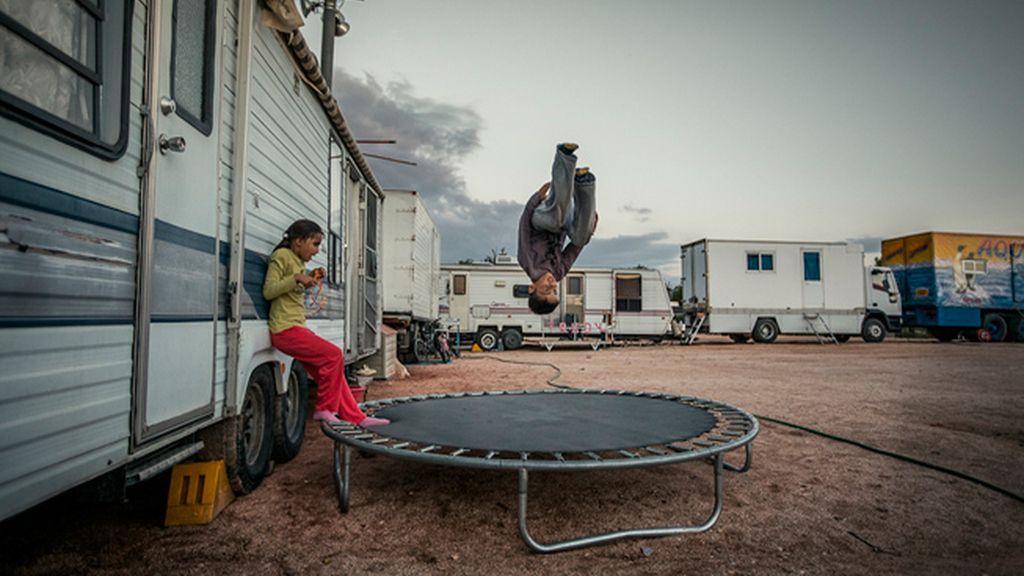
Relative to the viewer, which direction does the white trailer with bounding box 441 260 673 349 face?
to the viewer's right

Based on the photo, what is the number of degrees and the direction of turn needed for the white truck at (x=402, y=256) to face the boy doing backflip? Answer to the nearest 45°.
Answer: approximately 135° to its right

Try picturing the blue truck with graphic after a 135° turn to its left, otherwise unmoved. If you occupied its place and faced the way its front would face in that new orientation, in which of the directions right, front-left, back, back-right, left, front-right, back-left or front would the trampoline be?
left

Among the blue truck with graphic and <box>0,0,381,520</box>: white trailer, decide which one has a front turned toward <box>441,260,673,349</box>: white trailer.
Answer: <box>0,0,381,520</box>: white trailer

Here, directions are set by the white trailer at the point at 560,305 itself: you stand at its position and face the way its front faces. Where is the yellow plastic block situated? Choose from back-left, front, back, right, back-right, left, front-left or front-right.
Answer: right

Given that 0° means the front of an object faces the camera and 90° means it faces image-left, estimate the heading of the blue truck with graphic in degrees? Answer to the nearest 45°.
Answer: approximately 225°
